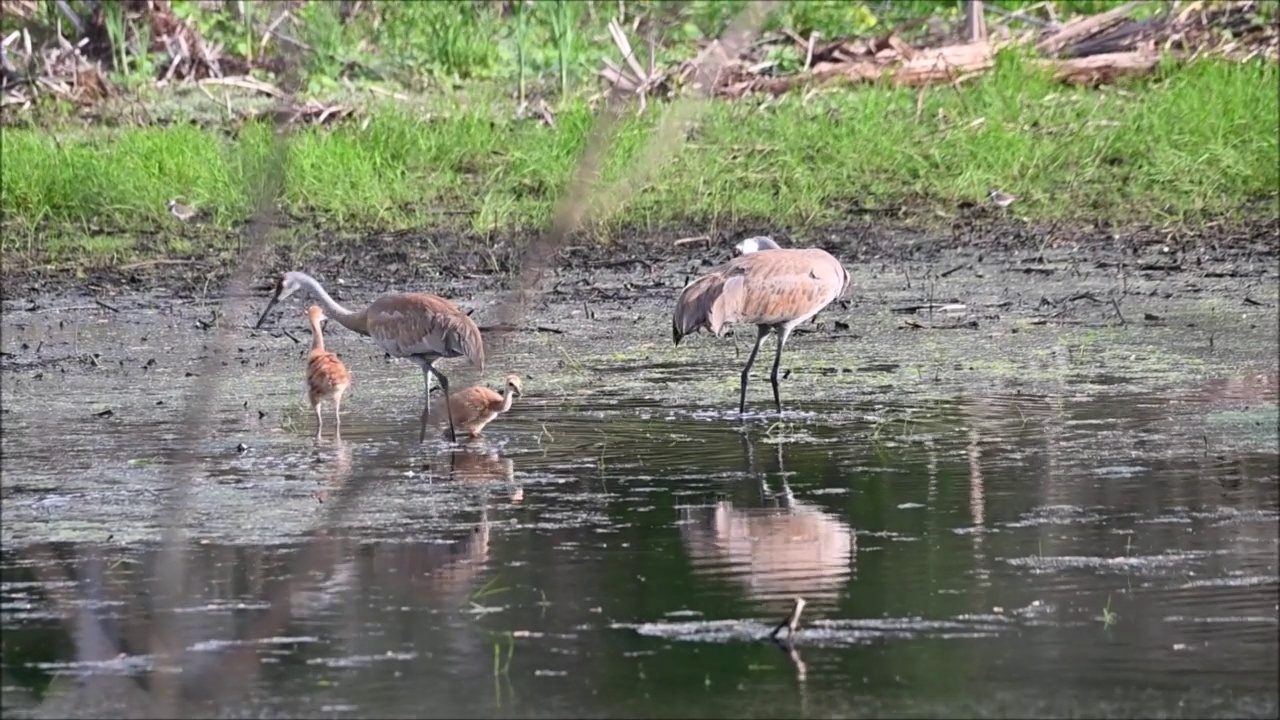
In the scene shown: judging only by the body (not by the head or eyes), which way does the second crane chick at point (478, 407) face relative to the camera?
to the viewer's right

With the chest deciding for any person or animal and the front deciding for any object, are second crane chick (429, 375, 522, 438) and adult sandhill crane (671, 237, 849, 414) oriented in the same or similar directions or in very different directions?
same or similar directions

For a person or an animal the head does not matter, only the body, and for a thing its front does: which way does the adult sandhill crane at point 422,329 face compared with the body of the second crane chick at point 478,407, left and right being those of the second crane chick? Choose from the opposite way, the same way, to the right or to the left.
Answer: the opposite way

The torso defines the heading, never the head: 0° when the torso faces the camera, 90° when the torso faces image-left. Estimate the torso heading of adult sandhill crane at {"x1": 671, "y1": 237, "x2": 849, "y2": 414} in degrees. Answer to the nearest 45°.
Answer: approximately 270°

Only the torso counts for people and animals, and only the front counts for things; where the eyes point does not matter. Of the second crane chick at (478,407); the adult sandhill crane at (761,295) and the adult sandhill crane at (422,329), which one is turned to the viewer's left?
the adult sandhill crane at (422,329)

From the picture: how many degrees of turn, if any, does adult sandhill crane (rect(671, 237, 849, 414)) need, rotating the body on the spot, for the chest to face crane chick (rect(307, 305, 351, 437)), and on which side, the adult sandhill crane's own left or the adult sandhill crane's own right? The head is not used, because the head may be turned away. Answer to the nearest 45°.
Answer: approximately 180°

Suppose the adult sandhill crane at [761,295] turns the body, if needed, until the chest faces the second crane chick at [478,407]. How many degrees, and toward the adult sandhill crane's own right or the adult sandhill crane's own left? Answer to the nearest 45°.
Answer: approximately 135° to the adult sandhill crane's own right

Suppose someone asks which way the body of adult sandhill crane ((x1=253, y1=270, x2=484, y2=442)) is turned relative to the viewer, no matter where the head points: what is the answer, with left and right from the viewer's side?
facing to the left of the viewer

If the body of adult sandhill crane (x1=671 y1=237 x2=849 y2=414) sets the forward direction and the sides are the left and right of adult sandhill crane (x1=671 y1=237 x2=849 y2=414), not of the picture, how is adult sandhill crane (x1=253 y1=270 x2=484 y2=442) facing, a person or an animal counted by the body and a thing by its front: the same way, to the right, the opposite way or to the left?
the opposite way
